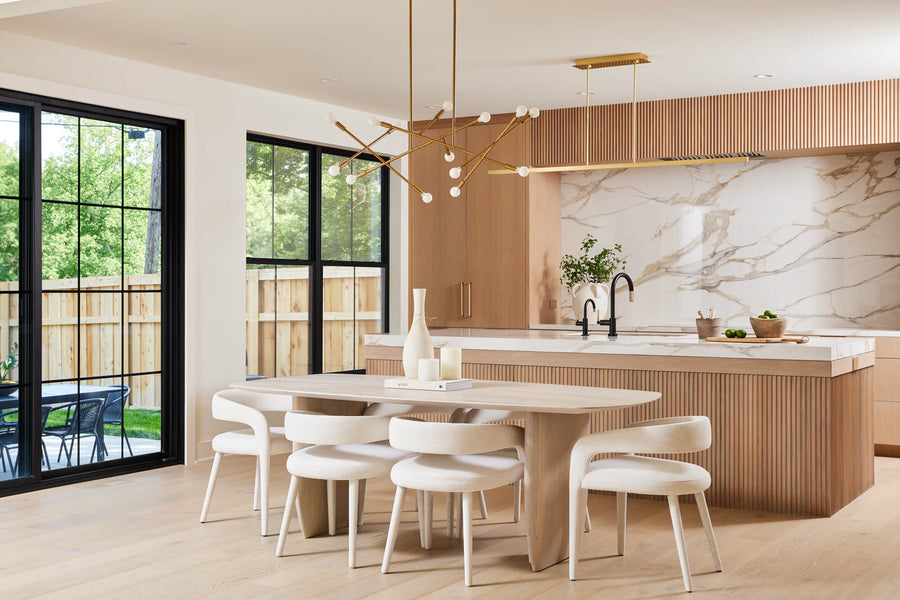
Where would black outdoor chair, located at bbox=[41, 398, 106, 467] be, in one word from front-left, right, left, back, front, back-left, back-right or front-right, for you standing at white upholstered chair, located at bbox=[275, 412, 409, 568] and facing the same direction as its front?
left

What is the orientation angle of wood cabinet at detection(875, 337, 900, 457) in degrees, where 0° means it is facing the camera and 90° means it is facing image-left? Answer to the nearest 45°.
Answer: approximately 0°

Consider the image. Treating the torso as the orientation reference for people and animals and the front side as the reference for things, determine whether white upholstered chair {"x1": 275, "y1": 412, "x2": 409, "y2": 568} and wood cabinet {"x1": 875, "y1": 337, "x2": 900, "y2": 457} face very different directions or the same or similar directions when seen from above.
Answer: very different directions

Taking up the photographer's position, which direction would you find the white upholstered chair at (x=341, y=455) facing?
facing away from the viewer and to the right of the viewer

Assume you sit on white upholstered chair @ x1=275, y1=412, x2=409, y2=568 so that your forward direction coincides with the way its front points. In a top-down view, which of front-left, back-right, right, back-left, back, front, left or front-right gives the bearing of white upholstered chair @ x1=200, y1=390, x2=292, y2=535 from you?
left

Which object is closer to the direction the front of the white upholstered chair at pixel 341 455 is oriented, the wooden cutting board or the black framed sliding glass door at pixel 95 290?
the wooden cutting board

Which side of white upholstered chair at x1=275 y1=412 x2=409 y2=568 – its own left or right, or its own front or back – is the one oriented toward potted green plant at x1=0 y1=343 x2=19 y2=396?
left

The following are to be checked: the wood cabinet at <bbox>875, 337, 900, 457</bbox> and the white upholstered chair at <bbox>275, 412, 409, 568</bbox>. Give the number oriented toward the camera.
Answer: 1

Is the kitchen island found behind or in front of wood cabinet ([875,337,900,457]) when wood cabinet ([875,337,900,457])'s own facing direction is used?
in front

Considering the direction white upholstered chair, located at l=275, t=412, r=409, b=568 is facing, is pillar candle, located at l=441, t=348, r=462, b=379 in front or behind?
in front

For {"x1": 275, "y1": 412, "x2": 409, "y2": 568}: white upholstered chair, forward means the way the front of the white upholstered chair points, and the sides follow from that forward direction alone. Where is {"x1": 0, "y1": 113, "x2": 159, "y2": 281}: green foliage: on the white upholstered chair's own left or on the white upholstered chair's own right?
on the white upholstered chair's own left
